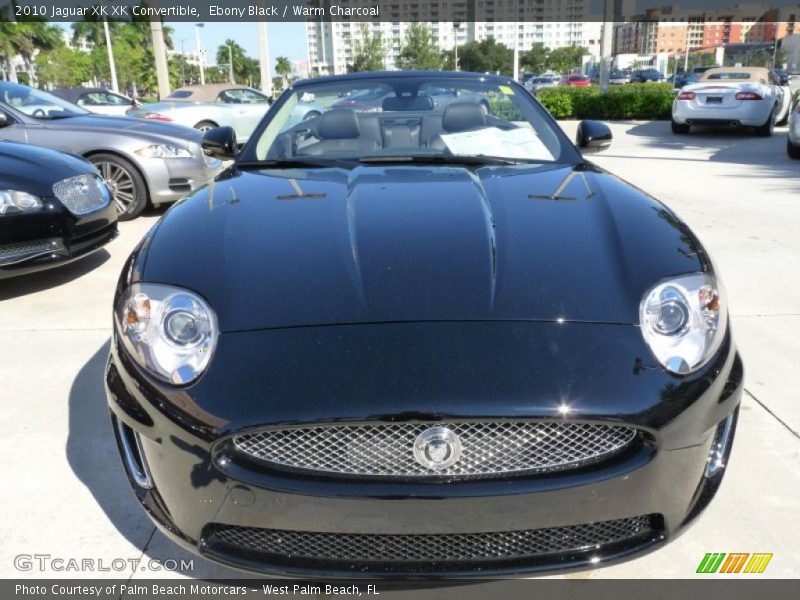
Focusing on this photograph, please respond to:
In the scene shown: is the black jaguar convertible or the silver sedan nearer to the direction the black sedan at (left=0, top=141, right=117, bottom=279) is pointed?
the black jaguar convertible

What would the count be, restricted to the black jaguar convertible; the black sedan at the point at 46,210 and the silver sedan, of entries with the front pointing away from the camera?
0

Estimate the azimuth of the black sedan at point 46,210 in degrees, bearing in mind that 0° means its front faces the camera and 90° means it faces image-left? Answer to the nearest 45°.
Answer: approximately 315°

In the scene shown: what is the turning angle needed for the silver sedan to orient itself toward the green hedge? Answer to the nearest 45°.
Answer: approximately 90° to its left

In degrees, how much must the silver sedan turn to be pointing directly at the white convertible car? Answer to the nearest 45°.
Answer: approximately 45° to its left

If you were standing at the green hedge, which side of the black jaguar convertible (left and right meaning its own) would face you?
back

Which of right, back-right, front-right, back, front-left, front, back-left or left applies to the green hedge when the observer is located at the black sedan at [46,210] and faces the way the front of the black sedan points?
left

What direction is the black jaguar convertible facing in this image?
toward the camera

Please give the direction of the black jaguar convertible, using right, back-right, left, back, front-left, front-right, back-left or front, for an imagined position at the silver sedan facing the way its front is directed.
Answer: front-right

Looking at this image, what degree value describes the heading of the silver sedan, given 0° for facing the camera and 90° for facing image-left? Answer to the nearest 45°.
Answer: approximately 315°

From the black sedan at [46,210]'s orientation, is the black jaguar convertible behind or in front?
in front

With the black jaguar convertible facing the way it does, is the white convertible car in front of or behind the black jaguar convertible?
behind

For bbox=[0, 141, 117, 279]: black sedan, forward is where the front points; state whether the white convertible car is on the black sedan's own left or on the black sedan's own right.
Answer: on the black sedan's own left

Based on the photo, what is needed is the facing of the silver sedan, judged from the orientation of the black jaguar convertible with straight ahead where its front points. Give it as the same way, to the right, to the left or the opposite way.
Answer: to the left

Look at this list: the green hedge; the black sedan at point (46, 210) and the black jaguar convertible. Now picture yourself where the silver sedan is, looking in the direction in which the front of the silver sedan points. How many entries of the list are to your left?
1
